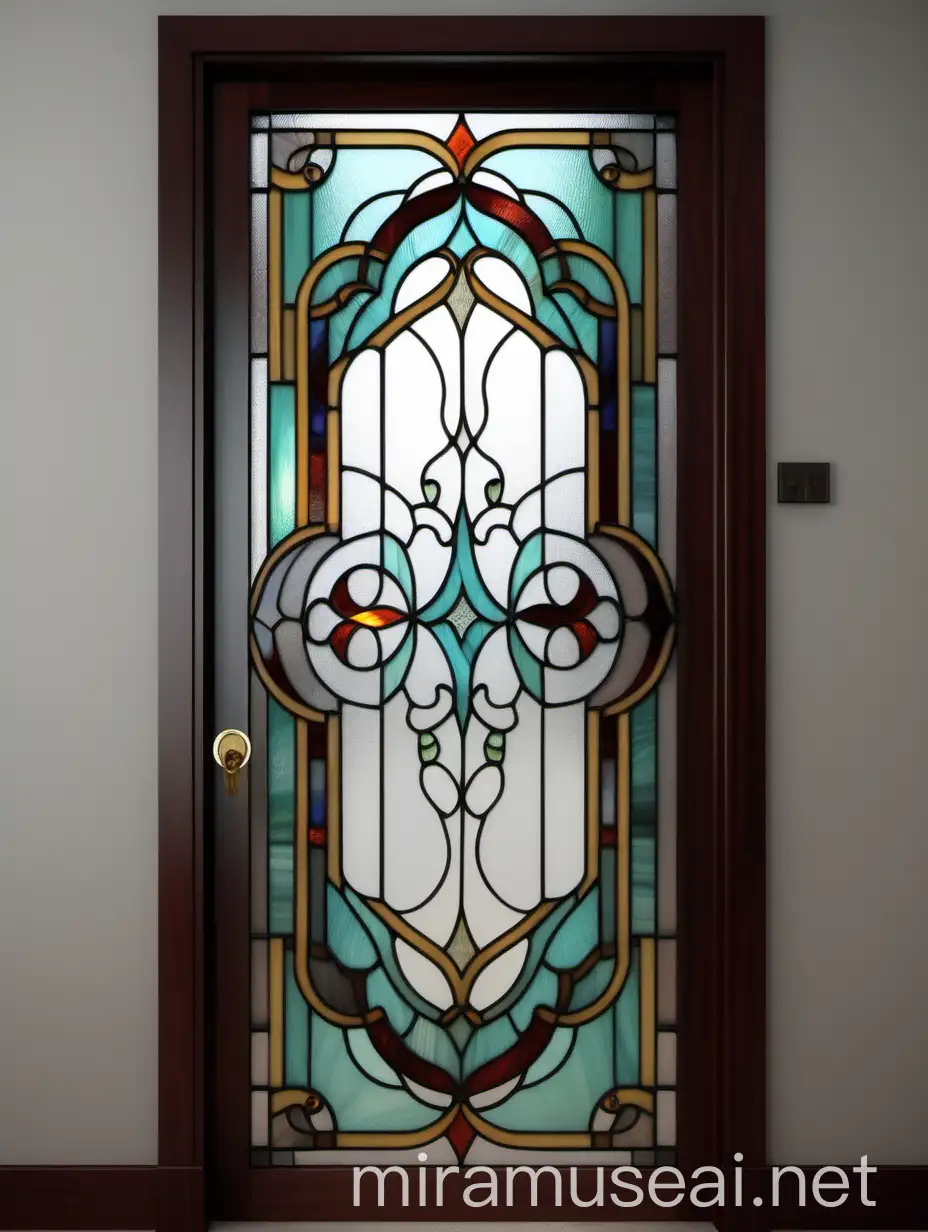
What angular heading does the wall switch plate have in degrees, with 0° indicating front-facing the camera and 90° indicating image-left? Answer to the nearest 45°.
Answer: approximately 0°
